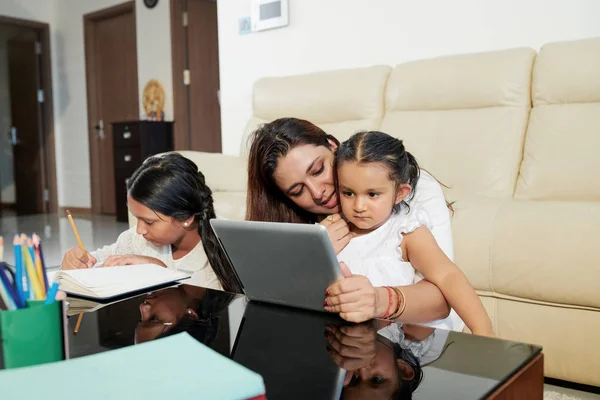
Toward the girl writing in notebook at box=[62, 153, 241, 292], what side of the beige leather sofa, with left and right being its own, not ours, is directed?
front

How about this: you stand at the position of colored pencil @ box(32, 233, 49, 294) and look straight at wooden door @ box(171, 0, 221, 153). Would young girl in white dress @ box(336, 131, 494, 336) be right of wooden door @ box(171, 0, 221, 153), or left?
right

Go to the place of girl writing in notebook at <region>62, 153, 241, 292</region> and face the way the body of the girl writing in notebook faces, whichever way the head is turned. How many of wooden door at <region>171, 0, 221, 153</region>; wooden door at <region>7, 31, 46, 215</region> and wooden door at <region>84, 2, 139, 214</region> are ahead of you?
0

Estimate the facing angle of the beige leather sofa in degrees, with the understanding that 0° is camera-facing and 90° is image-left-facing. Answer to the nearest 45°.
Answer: approximately 45°

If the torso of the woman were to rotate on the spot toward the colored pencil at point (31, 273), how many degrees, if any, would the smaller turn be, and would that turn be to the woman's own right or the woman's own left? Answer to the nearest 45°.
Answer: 0° — they already face it

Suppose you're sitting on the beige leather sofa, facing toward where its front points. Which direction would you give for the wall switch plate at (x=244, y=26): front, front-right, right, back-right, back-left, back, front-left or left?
right

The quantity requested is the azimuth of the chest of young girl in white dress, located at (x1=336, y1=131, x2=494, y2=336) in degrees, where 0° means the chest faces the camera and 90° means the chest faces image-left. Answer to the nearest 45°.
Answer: approximately 45°

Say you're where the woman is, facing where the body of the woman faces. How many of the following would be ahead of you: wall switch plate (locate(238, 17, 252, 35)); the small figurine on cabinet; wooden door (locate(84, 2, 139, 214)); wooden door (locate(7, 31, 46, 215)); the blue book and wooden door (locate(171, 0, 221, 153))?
1

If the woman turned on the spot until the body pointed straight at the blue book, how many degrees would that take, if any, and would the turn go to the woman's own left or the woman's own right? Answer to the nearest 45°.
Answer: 0° — they already face it

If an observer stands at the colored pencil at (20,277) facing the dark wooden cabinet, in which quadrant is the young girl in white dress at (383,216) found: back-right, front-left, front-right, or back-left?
front-right

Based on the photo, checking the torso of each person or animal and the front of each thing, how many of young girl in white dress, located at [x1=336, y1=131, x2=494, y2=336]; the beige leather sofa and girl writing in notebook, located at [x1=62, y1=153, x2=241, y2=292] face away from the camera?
0

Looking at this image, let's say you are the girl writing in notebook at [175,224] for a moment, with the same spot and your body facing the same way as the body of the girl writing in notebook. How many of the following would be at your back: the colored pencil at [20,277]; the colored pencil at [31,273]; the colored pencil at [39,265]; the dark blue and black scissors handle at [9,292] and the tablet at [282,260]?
0

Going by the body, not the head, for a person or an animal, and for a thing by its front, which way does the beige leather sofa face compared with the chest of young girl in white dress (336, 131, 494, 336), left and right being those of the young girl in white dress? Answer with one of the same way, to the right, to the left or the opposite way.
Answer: the same way

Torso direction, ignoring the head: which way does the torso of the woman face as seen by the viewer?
toward the camera
